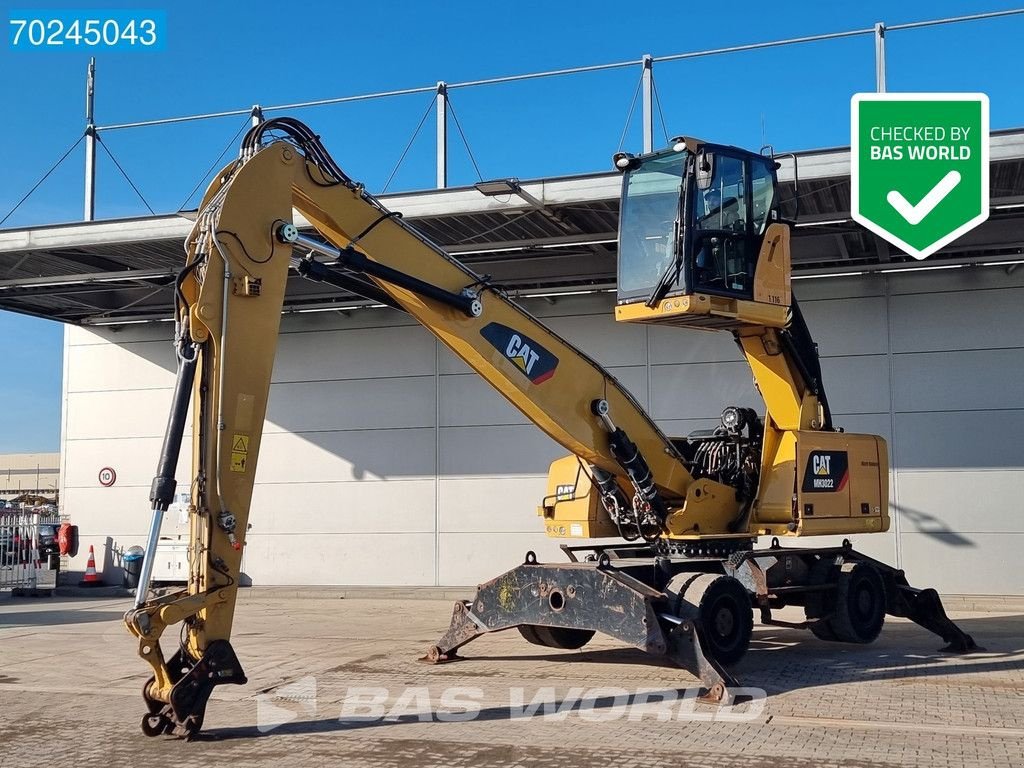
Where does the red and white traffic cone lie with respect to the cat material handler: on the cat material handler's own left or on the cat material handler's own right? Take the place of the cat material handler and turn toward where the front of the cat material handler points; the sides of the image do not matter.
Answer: on the cat material handler's own right

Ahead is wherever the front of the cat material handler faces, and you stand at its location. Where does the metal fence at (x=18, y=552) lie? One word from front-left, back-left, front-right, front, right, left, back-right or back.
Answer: right

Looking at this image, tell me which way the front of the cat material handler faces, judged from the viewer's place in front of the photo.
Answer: facing the viewer and to the left of the viewer

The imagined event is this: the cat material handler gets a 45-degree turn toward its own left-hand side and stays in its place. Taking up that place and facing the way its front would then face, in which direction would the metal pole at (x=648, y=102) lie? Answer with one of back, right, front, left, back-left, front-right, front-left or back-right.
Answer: back

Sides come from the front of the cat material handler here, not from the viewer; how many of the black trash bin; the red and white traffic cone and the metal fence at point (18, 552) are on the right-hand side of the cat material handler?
3

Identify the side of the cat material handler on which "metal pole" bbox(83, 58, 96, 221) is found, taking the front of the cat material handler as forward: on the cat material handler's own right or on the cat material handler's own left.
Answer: on the cat material handler's own right

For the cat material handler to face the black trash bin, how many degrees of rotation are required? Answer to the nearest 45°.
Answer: approximately 90° to its right

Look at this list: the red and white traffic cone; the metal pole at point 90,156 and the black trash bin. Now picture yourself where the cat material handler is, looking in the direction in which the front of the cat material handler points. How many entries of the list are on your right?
3

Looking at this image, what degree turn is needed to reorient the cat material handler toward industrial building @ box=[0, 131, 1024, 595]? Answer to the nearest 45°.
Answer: approximately 135° to its right
